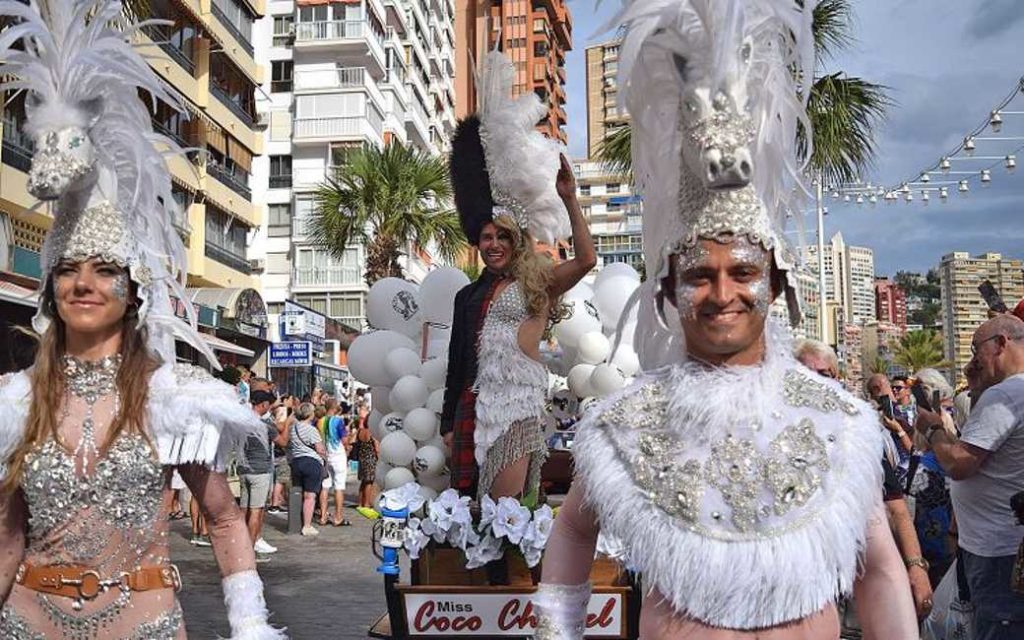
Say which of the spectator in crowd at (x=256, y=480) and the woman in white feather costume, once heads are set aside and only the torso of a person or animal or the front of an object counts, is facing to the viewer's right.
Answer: the spectator in crowd

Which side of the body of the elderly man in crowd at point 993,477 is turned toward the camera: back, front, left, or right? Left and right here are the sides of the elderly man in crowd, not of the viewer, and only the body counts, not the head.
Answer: left

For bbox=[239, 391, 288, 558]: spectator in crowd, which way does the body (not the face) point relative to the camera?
to the viewer's right

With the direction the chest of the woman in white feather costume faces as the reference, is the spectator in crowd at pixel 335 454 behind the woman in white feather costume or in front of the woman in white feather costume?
behind

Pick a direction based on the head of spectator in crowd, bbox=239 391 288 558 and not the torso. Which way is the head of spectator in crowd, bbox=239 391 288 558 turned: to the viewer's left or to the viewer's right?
to the viewer's right

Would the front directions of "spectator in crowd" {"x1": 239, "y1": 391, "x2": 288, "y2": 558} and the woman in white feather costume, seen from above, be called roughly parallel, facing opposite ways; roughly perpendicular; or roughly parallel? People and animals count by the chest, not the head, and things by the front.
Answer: roughly perpendicular

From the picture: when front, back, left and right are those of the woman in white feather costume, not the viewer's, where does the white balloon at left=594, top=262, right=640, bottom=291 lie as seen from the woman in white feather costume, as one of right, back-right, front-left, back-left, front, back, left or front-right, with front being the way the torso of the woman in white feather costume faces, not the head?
back-left
